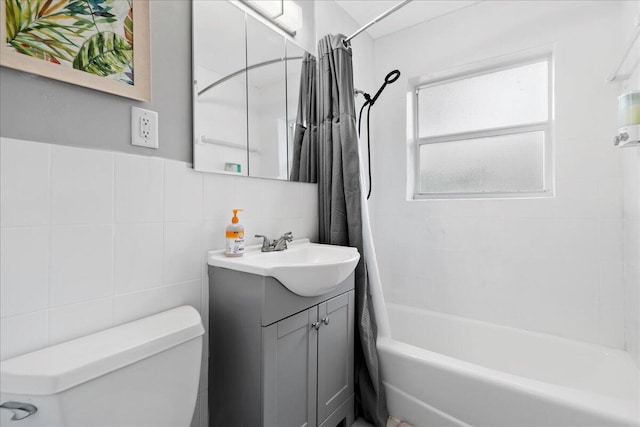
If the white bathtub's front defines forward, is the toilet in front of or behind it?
in front

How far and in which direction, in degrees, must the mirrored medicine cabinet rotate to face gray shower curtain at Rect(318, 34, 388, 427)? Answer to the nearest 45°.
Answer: approximately 45° to its left

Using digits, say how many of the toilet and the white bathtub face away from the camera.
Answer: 0

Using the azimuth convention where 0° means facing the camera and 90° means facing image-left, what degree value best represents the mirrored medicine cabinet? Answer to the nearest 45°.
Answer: approximately 315°
